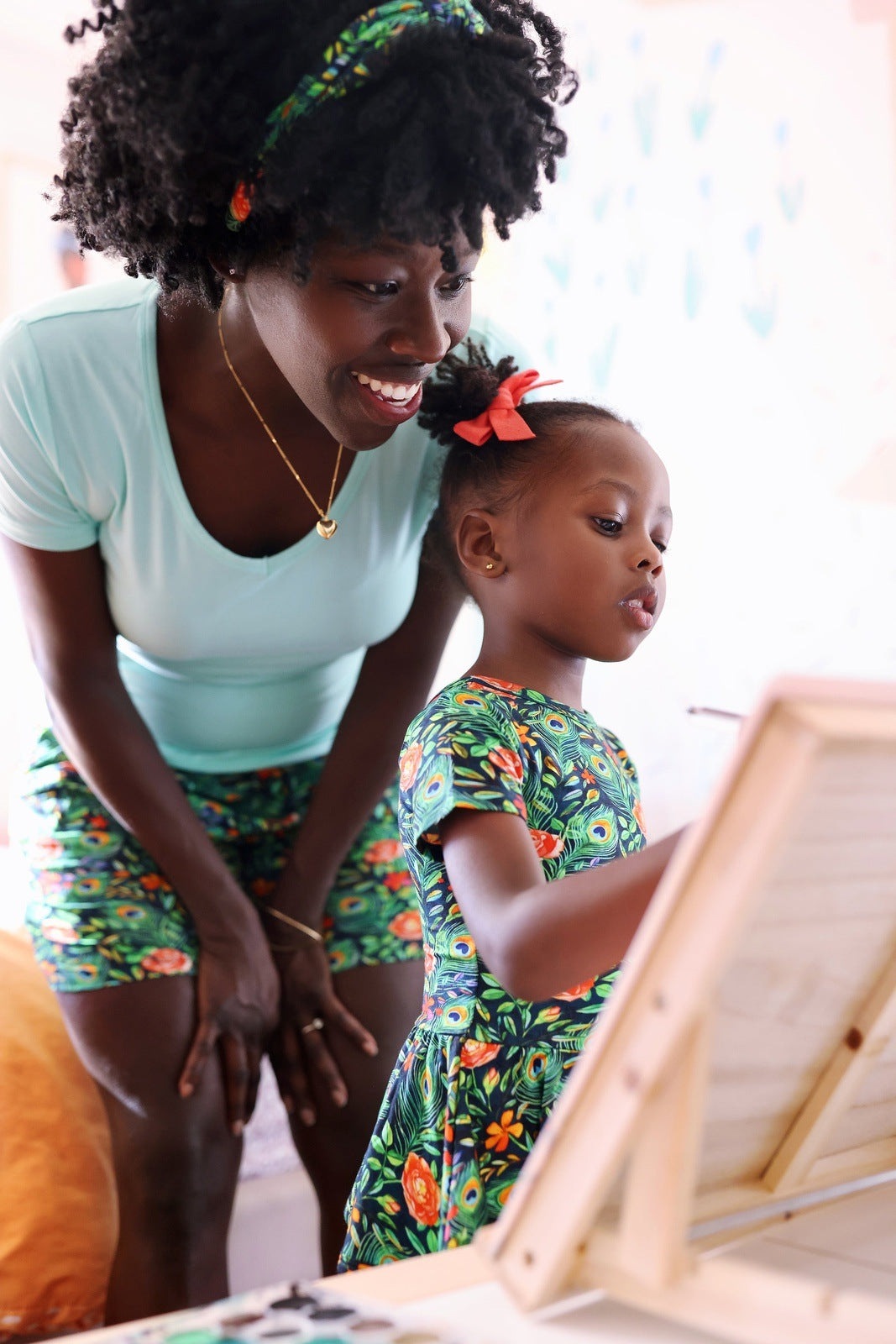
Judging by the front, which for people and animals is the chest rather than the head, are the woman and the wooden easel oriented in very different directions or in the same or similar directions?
very different directions

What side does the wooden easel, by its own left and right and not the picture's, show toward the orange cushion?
front

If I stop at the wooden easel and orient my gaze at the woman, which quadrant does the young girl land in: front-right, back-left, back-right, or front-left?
front-right

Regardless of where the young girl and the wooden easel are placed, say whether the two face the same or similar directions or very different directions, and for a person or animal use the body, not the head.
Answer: very different directions

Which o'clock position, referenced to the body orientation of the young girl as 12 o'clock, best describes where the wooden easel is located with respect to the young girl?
The wooden easel is roughly at 1 o'clock from the young girl.

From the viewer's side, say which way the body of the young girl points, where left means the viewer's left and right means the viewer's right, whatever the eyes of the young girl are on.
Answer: facing the viewer and to the right of the viewer

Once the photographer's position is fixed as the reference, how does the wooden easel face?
facing away from the viewer and to the left of the viewer

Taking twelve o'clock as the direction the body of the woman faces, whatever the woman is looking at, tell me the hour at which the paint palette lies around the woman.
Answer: The paint palette is roughly at 1 o'clock from the woman.

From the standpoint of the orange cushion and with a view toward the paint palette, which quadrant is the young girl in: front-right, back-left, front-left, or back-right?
front-left

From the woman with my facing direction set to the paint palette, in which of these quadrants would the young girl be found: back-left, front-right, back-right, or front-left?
front-left

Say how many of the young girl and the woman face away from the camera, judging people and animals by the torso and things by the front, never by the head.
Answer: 0

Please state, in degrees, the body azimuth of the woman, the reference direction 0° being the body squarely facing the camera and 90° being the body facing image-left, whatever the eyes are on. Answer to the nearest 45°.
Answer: approximately 315°
